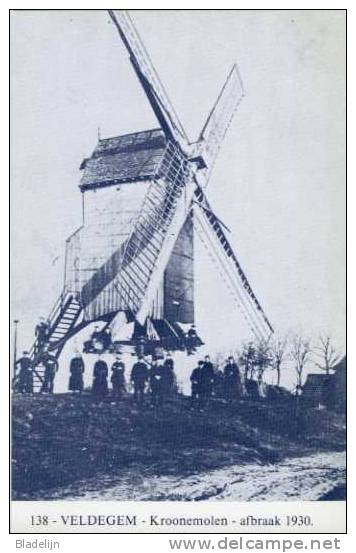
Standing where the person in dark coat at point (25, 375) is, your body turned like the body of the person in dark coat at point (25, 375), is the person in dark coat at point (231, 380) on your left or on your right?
on your left

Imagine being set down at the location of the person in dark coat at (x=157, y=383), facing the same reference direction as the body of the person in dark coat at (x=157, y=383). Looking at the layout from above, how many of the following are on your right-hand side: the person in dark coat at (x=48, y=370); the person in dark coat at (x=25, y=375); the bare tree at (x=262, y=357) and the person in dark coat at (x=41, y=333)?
3

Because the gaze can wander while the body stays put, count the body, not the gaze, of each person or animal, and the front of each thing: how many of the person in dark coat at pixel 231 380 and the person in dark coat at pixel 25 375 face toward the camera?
2

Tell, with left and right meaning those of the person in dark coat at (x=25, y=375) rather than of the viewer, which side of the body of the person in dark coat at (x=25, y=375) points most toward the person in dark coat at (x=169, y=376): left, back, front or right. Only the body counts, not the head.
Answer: left

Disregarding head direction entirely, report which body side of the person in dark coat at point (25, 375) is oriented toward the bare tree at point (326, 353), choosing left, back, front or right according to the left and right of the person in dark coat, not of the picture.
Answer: left

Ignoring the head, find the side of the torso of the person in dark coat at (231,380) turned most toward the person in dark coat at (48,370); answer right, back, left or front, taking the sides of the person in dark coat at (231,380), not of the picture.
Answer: right

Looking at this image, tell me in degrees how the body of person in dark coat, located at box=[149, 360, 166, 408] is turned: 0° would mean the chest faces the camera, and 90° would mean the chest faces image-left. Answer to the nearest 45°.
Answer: approximately 0°
